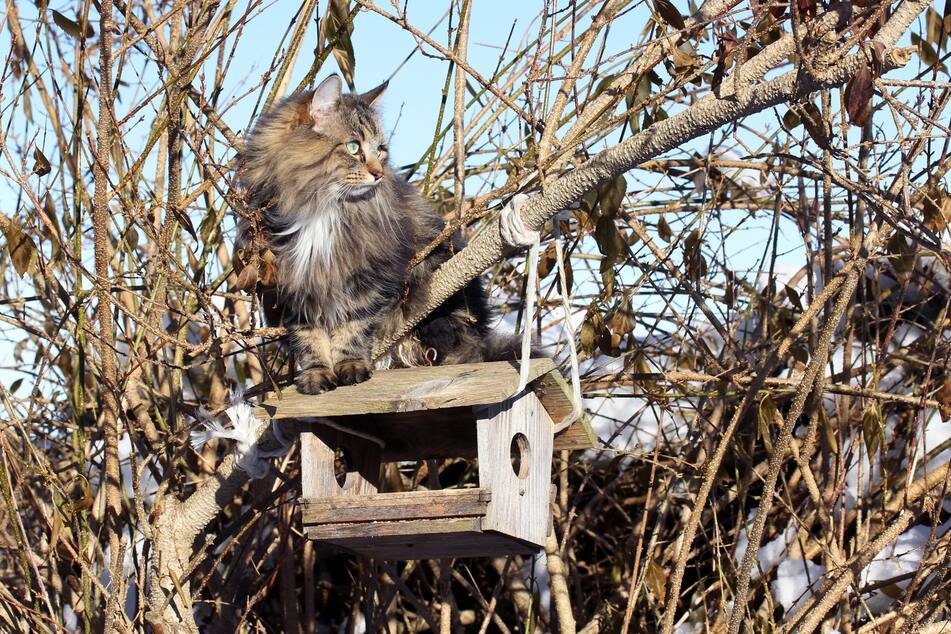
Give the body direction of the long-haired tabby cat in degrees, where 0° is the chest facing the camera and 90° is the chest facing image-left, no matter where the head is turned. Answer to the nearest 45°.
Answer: approximately 45°

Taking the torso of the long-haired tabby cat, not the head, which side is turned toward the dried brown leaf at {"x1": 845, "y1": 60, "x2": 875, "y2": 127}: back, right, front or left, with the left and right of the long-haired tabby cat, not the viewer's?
left
